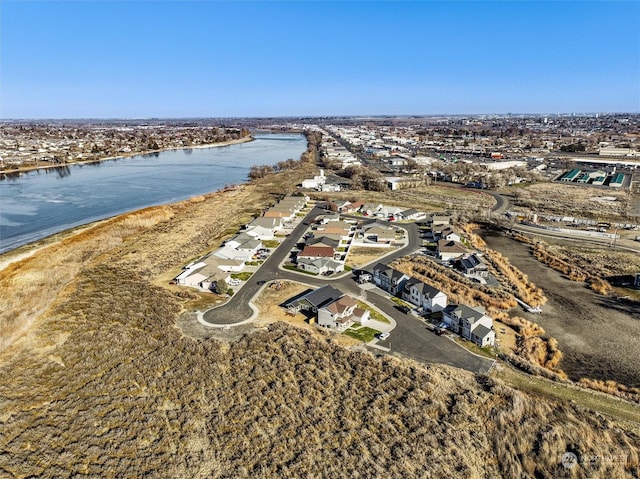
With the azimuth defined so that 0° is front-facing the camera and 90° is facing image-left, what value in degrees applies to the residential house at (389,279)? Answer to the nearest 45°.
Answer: approximately 45°

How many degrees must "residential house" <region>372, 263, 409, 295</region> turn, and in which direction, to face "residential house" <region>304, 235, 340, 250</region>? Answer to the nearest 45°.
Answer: approximately 90° to its right

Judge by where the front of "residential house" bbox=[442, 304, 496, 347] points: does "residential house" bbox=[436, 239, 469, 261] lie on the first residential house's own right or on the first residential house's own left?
on the first residential house's own right

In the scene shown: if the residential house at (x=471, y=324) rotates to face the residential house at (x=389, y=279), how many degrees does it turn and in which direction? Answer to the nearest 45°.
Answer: approximately 90° to its right

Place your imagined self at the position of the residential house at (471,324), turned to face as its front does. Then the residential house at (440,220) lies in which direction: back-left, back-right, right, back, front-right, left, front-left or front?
back-right

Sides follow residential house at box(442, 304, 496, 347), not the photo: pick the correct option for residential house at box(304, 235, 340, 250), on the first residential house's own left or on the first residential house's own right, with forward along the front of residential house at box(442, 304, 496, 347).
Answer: on the first residential house's own right

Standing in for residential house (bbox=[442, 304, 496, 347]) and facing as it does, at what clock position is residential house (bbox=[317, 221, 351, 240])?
residential house (bbox=[317, 221, 351, 240]) is roughly at 3 o'clock from residential house (bbox=[442, 304, 496, 347]).

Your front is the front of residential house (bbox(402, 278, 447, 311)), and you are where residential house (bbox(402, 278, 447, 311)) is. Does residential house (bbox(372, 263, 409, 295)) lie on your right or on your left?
on your right

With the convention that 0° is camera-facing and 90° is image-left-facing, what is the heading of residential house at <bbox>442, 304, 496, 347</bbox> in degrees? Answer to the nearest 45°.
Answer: approximately 45°

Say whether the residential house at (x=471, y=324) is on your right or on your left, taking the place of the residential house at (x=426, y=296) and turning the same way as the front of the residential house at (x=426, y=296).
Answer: on your left

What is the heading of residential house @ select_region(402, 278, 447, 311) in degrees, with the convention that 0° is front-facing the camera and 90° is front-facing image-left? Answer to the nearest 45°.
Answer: approximately 45°

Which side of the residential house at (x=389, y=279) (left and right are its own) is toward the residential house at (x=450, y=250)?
back

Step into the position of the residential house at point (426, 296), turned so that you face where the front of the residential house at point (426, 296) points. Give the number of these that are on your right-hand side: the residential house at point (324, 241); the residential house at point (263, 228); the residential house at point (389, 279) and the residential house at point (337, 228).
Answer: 4
